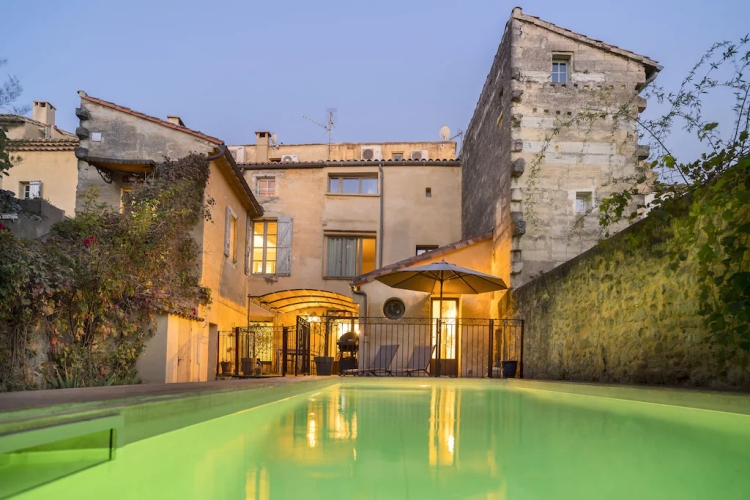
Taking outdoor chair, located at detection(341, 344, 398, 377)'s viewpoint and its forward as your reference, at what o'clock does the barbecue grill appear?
The barbecue grill is roughly at 4 o'clock from the outdoor chair.

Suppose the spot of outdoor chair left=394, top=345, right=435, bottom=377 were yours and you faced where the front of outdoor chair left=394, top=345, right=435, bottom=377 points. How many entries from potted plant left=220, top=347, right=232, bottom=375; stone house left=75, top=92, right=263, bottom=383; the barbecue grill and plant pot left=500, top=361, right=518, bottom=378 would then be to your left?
1

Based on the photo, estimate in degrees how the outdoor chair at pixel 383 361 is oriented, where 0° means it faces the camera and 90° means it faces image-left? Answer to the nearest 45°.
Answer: approximately 45°

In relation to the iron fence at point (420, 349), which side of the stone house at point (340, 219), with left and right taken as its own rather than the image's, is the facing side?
front

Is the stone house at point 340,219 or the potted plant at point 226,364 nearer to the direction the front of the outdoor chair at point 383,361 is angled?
the potted plant

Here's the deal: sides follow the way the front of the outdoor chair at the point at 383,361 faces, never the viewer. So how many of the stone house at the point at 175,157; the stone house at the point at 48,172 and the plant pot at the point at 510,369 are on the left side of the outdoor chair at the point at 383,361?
1

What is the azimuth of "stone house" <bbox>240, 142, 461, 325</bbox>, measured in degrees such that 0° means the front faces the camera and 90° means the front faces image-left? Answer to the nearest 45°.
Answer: approximately 0°
